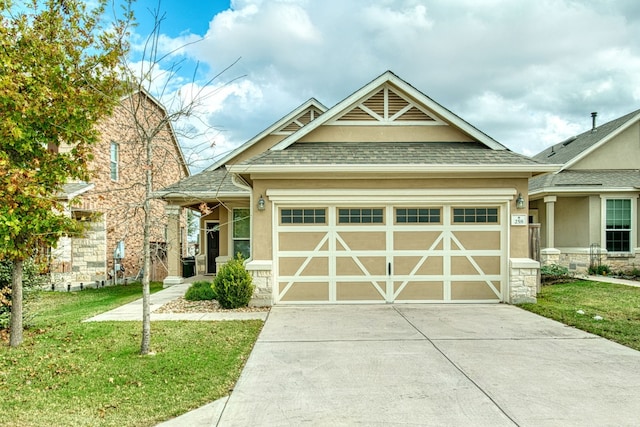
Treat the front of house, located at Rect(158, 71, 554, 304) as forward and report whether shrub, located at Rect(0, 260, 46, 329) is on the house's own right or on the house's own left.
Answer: on the house's own right

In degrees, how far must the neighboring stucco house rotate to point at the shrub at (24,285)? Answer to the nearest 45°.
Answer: approximately 45° to its right

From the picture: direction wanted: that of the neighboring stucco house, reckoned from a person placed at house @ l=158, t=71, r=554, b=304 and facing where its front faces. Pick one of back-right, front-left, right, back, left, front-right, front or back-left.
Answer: back-left

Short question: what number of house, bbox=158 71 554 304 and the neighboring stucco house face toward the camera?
2

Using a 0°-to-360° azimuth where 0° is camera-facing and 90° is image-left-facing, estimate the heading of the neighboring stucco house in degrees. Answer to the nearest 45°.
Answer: approximately 0°

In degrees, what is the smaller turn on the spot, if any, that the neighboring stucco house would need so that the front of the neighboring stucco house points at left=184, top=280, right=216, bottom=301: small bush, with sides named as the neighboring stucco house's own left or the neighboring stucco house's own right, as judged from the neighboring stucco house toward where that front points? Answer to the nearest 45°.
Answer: approximately 45° to the neighboring stucco house's own right

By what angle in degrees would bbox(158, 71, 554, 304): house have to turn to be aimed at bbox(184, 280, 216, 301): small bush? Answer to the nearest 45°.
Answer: approximately 90° to its right

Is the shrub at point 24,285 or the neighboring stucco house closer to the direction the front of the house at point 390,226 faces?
the shrub

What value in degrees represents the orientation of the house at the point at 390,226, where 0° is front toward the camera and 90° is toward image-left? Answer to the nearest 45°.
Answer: approximately 0°

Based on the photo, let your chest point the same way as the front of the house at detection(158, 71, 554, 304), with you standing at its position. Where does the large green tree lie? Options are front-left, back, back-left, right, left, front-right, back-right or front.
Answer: front-right
